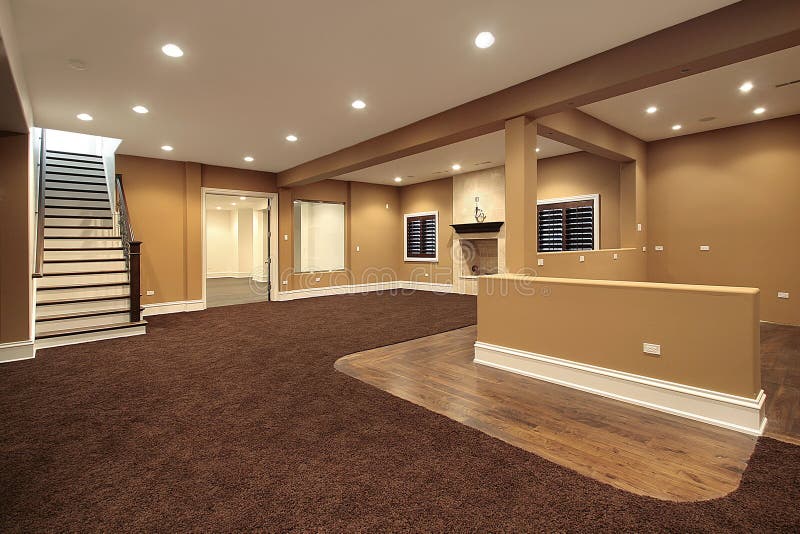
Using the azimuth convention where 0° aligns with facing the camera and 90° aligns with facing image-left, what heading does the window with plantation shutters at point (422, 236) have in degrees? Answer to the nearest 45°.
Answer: approximately 45°

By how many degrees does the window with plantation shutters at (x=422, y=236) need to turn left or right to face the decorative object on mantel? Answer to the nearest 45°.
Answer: approximately 90° to its left

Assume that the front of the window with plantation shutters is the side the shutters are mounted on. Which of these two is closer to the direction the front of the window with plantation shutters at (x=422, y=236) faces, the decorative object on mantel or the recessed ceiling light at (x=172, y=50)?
the recessed ceiling light

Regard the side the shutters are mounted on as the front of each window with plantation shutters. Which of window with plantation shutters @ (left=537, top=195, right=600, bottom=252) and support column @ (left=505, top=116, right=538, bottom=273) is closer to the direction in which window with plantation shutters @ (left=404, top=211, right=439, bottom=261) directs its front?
the support column

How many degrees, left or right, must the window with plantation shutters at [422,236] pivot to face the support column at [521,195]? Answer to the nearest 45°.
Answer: approximately 45° to its left

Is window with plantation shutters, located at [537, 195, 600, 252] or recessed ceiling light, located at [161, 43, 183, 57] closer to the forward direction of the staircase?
the recessed ceiling light

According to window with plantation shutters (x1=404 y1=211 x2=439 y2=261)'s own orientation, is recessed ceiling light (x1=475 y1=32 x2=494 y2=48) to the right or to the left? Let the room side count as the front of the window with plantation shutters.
on its left

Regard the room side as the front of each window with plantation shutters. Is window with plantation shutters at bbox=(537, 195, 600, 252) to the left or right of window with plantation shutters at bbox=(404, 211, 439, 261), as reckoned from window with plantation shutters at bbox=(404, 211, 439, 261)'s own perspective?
on its left
